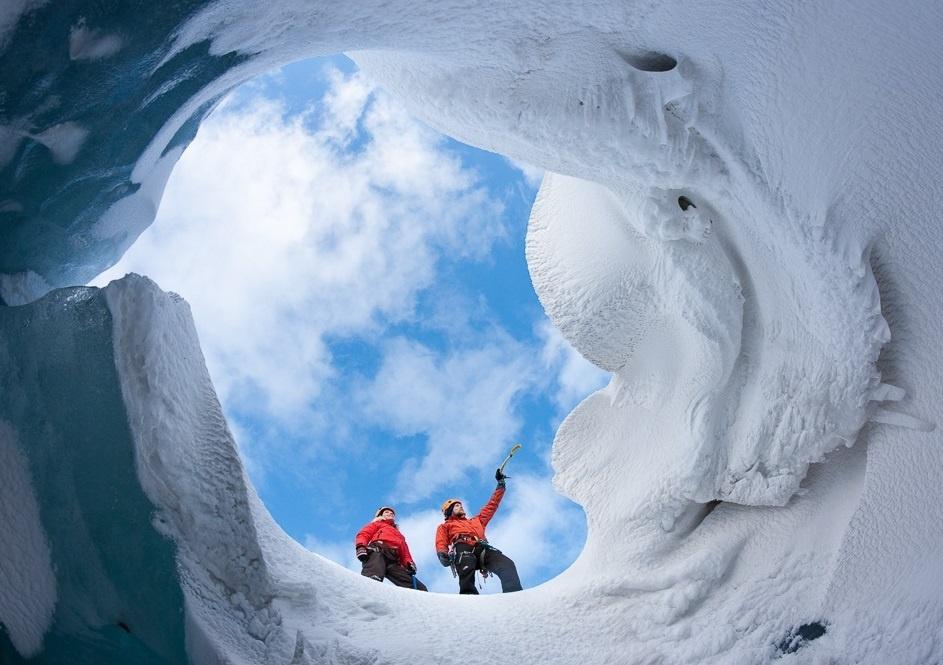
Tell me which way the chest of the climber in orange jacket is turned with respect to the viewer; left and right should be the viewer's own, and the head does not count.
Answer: facing the viewer and to the right of the viewer
